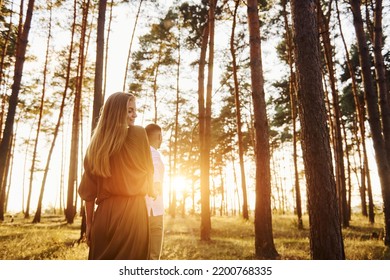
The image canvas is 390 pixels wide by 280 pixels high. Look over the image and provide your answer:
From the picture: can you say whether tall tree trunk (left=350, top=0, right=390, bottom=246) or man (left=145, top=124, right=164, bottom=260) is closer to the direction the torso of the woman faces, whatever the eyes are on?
the man

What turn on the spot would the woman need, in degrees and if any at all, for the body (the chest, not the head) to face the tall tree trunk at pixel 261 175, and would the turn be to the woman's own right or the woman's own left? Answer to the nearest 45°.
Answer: approximately 45° to the woman's own right

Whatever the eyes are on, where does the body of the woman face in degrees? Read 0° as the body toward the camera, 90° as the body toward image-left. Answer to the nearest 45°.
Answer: approximately 180°

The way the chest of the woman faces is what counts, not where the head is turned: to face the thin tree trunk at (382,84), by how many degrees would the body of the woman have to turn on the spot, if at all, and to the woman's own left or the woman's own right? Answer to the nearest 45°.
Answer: approximately 45° to the woman's own right

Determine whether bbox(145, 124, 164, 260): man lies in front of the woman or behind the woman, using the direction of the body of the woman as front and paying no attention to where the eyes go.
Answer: in front

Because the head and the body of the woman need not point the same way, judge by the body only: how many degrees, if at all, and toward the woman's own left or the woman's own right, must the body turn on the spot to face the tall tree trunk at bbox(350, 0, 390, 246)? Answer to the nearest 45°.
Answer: approximately 45° to the woman's own right
